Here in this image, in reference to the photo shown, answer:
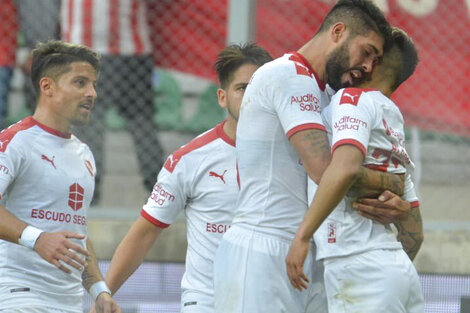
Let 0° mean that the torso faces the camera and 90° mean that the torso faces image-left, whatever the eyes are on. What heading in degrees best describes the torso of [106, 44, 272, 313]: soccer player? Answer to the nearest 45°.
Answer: approximately 315°

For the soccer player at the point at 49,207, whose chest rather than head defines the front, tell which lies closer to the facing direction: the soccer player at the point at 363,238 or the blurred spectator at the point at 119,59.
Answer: the soccer player

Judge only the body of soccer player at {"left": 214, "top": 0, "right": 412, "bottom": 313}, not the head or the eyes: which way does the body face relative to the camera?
to the viewer's right

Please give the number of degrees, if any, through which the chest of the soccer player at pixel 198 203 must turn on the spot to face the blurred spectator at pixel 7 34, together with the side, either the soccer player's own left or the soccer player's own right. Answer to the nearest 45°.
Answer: approximately 180°

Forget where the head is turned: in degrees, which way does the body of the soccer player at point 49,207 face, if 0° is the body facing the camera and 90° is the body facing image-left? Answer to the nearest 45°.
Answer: approximately 315°

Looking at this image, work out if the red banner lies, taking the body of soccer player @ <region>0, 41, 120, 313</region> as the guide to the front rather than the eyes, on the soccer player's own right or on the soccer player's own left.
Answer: on the soccer player's own left

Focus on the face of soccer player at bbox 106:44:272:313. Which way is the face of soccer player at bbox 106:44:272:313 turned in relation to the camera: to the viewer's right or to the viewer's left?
to the viewer's right

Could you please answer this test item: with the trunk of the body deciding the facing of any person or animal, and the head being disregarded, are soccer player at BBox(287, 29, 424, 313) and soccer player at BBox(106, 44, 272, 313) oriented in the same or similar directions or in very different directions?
very different directions

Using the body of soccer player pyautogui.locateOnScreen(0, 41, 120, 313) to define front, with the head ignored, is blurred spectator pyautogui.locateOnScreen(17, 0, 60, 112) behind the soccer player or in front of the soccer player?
behind
